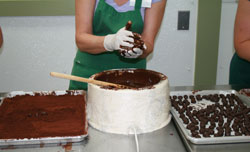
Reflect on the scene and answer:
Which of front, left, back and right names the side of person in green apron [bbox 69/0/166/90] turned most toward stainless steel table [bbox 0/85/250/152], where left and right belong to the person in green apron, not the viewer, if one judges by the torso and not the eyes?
front

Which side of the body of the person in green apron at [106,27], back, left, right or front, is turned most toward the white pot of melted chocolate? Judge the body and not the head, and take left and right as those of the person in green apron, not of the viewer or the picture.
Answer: front

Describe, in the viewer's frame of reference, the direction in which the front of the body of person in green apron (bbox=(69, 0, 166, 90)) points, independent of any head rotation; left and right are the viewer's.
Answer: facing the viewer

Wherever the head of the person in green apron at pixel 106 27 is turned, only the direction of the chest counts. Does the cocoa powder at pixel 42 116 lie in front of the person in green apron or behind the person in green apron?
in front
